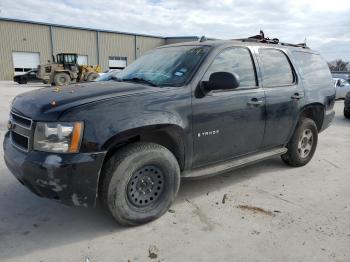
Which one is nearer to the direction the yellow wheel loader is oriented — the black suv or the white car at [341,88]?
the white car

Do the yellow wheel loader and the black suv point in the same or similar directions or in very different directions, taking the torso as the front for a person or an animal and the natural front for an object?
very different directions

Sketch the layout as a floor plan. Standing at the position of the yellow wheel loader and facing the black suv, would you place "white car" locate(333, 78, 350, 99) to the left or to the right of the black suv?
left

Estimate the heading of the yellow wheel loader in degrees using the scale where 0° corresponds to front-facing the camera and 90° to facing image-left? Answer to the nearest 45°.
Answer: approximately 225°

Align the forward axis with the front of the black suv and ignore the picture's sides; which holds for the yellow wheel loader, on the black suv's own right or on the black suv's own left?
on the black suv's own right

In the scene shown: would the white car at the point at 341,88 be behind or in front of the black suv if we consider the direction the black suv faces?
behind
